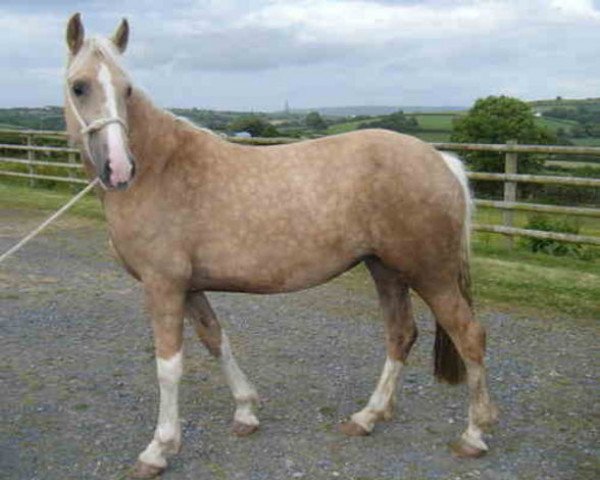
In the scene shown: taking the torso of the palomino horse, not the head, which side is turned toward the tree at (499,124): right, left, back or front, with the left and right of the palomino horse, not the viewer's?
right

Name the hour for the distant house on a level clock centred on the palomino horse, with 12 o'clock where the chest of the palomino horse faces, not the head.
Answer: The distant house is roughly at 3 o'clock from the palomino horse.

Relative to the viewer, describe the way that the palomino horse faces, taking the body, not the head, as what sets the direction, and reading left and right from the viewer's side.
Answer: facing to the left of the viewer

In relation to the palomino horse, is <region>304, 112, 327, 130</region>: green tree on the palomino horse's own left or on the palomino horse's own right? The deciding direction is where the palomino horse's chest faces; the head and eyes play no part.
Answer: on the palomino horse's own right
